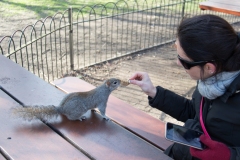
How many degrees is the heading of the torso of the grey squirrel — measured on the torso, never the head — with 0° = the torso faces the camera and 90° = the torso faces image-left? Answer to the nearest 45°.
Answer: approximately 270°

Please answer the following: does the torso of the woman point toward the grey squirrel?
yes

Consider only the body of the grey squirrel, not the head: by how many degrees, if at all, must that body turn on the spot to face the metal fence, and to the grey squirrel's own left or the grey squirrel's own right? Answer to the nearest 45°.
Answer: approximately 90° to the grey squirrel's own left

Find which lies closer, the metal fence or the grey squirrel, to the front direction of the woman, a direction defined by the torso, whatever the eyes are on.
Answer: the grey squirrel

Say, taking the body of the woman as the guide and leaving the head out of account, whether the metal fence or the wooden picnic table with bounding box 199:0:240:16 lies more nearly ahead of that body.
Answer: the metal fence

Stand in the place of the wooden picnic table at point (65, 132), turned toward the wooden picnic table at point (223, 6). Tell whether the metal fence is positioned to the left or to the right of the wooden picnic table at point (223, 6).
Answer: left

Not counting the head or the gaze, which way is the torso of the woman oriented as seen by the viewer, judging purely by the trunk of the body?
to the viewer's left

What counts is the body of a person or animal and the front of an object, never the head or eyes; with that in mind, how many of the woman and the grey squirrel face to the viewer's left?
1

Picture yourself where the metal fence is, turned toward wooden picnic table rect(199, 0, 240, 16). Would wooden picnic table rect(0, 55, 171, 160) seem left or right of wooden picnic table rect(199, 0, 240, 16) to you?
right

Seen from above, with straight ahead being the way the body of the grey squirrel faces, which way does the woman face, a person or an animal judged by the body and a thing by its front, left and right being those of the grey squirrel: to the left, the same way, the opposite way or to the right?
the opposite way
